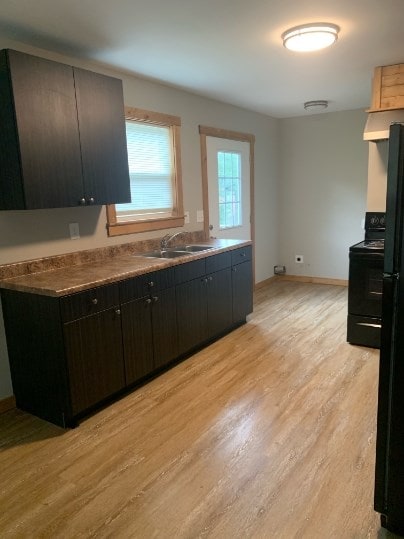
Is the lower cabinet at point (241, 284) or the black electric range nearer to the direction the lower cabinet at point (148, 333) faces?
the black electric range

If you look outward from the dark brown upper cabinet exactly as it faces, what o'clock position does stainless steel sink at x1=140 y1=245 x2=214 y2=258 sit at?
The stainless steel sink is roughly at 9 o'clock from the dark brown upper cabinet.

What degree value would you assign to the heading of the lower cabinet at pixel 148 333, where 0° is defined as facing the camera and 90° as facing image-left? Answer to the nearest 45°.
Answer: approximately 315°

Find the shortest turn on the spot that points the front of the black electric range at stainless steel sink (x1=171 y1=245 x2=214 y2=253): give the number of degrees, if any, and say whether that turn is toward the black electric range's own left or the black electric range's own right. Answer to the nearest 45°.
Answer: approximately 45° to the black electric range's own right

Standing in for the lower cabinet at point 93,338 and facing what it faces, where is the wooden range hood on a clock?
The wooden range hood is roughly at 10 o'clock from the lower cabinet.

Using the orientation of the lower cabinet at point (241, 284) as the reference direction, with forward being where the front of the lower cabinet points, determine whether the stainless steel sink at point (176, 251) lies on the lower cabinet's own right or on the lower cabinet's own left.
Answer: on the lower cabinet's own right

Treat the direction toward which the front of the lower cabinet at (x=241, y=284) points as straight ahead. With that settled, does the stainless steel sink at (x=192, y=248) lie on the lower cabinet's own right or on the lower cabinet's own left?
on the lower cabinet's own right

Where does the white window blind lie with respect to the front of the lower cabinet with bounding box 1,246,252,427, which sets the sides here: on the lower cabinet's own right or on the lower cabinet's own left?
on the lower cabinet's own left

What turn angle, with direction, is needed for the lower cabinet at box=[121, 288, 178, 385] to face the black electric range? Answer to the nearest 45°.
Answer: approximately 45° to its left

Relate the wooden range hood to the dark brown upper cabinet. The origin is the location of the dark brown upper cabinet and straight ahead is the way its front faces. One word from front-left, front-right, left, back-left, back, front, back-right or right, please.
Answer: front-left

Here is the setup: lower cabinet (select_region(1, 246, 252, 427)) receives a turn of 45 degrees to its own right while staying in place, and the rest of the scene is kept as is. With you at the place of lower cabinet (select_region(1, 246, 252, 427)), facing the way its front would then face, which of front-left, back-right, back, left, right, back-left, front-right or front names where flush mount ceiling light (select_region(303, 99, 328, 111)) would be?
back-left

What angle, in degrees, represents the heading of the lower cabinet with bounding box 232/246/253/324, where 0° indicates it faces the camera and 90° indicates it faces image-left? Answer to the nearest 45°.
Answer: approximately 315°
